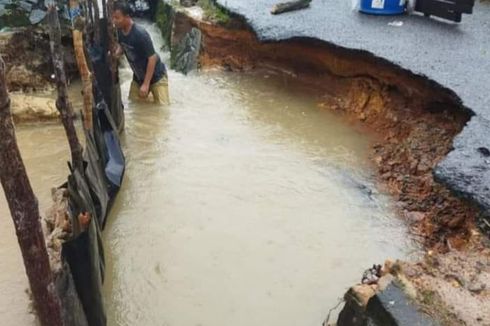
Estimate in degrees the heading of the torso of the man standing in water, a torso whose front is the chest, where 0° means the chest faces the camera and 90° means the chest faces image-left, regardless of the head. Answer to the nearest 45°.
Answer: approximately 45°

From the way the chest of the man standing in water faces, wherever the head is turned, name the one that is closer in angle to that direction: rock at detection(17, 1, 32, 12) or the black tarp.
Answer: the black tarp

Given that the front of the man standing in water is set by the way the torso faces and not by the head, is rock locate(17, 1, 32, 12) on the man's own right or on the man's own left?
on the man's own right

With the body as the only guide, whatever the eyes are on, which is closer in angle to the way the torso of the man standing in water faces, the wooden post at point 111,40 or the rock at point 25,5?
the wooden post

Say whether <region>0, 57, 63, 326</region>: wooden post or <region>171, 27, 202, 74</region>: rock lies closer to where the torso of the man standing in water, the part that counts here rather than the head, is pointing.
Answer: the wooden post

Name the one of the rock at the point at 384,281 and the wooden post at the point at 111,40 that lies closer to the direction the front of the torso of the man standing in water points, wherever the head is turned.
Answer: the wooden post

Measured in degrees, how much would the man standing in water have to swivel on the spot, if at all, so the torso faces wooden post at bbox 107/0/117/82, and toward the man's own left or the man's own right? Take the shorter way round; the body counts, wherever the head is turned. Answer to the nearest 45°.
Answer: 0° — they already face it
